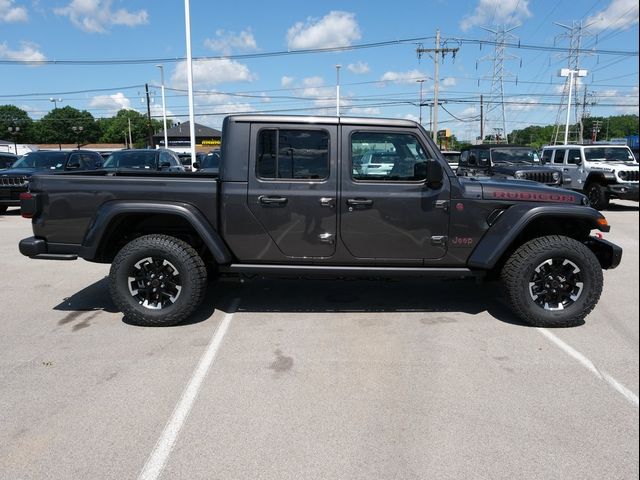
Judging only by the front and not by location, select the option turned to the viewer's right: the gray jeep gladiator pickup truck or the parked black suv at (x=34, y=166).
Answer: the gray jeep gladiator pickup truck

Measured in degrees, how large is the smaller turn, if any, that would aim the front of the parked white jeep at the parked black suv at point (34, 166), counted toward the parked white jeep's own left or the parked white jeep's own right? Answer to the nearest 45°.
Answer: approximately 90° to the parked white jeep's own right

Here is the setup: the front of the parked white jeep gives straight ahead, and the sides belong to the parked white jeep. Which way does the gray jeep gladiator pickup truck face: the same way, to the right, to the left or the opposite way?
to the left

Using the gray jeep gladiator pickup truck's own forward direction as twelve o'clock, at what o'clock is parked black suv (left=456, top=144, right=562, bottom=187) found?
The parked black suv is roughly at 10 o'clock from the gray jeep gladiator pickup truck.

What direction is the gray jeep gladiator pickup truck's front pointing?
to the viewer's right

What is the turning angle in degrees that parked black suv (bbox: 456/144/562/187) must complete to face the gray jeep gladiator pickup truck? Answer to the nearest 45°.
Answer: approximately 45° to its right

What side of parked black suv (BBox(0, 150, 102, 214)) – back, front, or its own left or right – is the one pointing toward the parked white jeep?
left

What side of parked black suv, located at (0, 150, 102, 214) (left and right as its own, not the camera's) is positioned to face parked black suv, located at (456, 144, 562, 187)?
left

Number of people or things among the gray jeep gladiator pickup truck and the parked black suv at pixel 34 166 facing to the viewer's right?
1

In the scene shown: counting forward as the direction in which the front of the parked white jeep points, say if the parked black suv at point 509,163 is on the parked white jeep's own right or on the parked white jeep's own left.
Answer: on the parked white jeep's own right

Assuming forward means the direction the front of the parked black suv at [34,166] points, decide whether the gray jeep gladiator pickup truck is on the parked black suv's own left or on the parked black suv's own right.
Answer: on the parked black suv's own left

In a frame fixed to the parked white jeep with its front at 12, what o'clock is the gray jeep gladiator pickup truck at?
The gray jeep gladiator pickup truck is roughly at 2 o'clock from the parked white jeep.

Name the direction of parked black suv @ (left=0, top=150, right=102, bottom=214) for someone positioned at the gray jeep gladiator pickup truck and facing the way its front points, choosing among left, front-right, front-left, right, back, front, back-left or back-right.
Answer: back-left

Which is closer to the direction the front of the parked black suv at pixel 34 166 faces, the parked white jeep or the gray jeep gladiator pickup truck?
the gray jeep gladiator pickup truck
